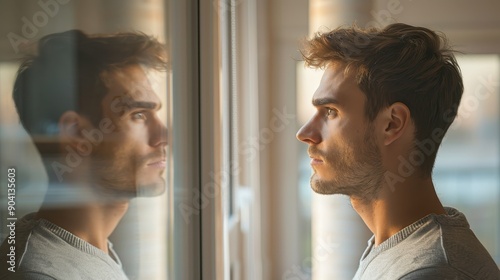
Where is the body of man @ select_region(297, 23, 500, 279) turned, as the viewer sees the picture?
to the viewer's left

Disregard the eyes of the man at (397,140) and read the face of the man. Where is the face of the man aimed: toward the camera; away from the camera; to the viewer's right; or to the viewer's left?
to the viewer's left
